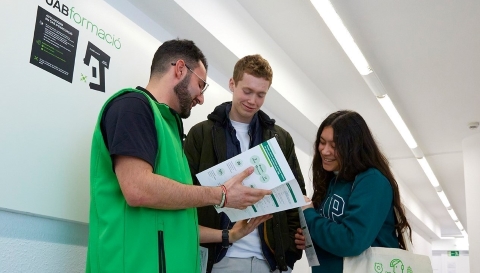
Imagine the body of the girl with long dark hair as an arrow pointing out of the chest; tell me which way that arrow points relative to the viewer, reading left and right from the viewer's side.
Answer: facing the viewer and to the left of the viewer

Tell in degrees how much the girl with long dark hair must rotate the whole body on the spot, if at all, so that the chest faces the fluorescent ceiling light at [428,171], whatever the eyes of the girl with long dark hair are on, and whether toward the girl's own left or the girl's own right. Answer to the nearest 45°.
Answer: approximately 135° to the girl's own right

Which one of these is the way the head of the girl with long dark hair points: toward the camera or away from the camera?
toward the camera

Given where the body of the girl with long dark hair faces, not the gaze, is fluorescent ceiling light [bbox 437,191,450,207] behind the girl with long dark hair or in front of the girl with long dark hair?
behind

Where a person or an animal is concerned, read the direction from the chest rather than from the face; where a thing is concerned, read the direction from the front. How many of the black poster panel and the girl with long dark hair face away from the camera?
0

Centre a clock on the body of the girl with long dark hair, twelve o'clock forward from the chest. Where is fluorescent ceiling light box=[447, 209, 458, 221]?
The fluorescent ceiling light is roughly at 5 o'clock from the girl with long dark hair.

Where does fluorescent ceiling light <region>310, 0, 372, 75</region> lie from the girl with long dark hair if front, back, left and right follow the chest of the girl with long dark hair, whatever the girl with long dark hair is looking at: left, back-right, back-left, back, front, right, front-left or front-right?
back-right

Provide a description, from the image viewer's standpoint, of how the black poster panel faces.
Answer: facing the viewer and to the right of the viewer

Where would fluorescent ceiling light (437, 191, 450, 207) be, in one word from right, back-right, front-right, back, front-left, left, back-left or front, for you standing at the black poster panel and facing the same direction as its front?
left
